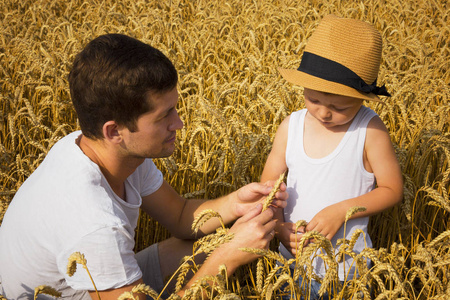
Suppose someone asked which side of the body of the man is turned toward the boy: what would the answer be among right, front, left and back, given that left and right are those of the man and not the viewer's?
front

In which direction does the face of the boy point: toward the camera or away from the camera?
toward the camera

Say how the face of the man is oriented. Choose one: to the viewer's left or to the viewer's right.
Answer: to the viewer's right

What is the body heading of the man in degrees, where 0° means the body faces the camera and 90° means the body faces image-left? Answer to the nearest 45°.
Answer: approximately 270°
